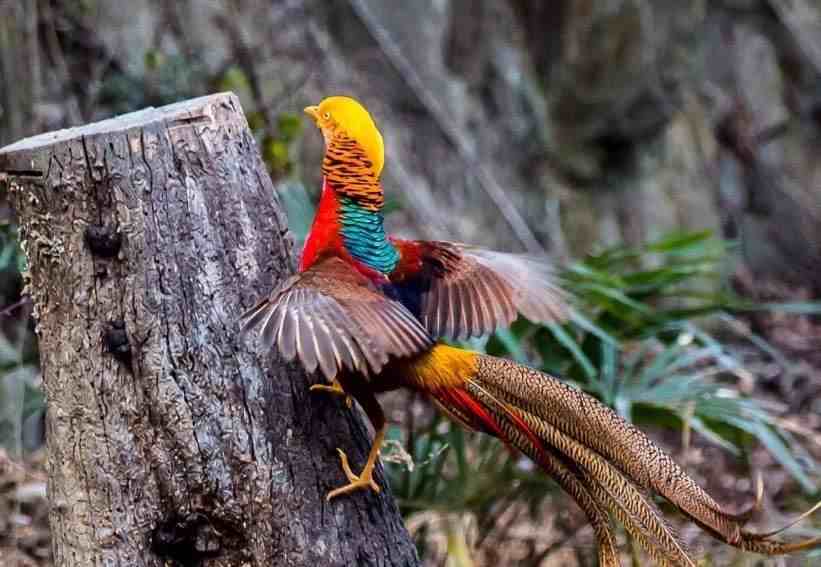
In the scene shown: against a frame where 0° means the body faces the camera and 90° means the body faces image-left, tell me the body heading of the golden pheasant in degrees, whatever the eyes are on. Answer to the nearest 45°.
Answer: approximately 135°

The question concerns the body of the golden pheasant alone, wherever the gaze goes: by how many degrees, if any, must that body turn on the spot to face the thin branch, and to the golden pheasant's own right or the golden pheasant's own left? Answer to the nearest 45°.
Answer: approximately 45° to the golden pheasant's own right
